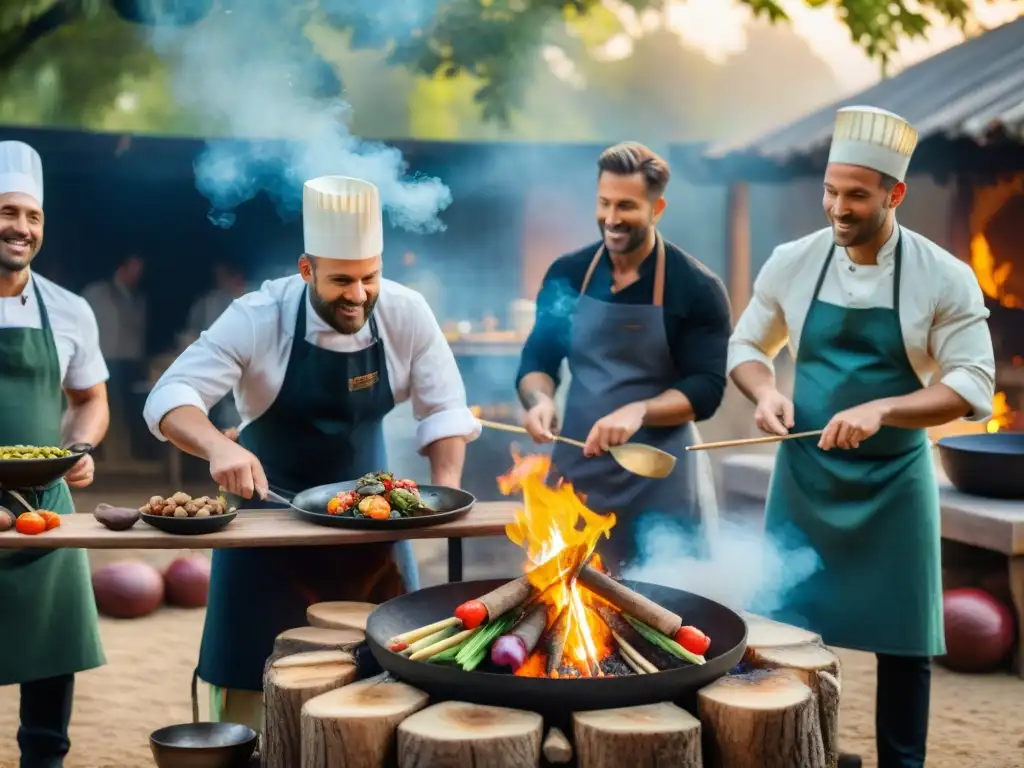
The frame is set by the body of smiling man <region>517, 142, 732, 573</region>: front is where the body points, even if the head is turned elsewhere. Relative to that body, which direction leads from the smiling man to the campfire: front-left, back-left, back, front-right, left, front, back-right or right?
front-left

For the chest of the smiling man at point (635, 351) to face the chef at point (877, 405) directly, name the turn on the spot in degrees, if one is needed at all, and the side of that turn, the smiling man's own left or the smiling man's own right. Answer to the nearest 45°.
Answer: approximately 90° to the smiling man's own left

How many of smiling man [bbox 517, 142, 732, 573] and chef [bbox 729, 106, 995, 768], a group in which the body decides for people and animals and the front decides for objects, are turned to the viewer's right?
0

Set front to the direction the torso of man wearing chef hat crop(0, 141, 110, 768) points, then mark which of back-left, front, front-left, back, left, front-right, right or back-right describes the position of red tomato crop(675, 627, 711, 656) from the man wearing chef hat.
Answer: front-left

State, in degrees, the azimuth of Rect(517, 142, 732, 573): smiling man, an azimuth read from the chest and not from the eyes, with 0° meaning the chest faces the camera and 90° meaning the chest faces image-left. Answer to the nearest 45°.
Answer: approximately 45°

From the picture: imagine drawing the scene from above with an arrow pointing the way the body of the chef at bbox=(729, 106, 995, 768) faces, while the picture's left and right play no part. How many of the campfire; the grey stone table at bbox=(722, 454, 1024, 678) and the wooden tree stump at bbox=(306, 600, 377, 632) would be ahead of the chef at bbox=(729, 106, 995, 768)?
2

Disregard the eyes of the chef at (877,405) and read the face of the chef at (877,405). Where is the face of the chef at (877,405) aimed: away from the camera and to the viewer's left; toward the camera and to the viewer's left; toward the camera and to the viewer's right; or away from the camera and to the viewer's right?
toward the camera and to the viewer's left

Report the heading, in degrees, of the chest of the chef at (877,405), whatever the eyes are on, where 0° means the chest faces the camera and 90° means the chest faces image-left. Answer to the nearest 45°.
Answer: approximately 45°
